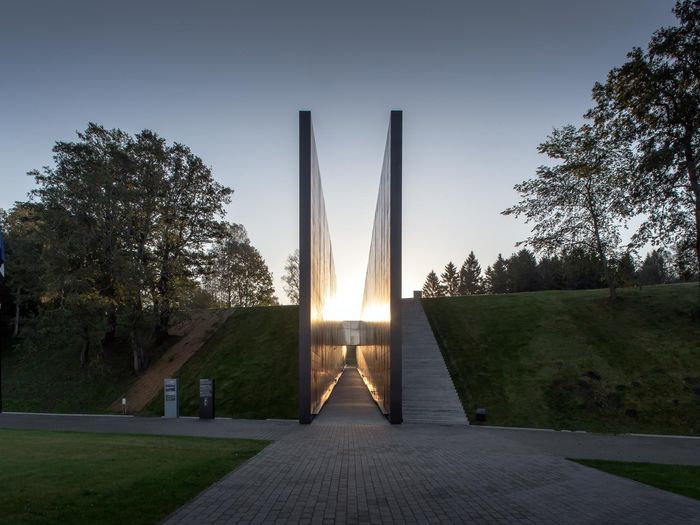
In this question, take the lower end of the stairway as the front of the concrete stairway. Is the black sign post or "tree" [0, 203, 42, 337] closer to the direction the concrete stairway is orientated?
the black sign post

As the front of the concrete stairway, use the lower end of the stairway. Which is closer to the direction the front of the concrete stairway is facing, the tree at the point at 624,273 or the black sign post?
the black sign post

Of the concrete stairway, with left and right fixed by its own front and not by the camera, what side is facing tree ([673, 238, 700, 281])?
left

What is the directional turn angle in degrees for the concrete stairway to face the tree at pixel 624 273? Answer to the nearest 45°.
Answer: approximately 135° to its left

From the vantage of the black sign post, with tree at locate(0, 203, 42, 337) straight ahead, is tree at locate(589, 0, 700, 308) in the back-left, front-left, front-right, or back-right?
back-right

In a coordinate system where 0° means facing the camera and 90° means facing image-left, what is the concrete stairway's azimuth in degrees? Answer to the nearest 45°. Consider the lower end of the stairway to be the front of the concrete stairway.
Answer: approximately 0°

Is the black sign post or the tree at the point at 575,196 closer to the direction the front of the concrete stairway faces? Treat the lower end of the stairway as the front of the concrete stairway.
the black sign post

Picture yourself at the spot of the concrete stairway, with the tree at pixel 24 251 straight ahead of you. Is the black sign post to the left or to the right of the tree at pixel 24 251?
left

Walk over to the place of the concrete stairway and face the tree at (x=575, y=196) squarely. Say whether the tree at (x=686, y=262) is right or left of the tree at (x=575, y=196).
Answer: right
